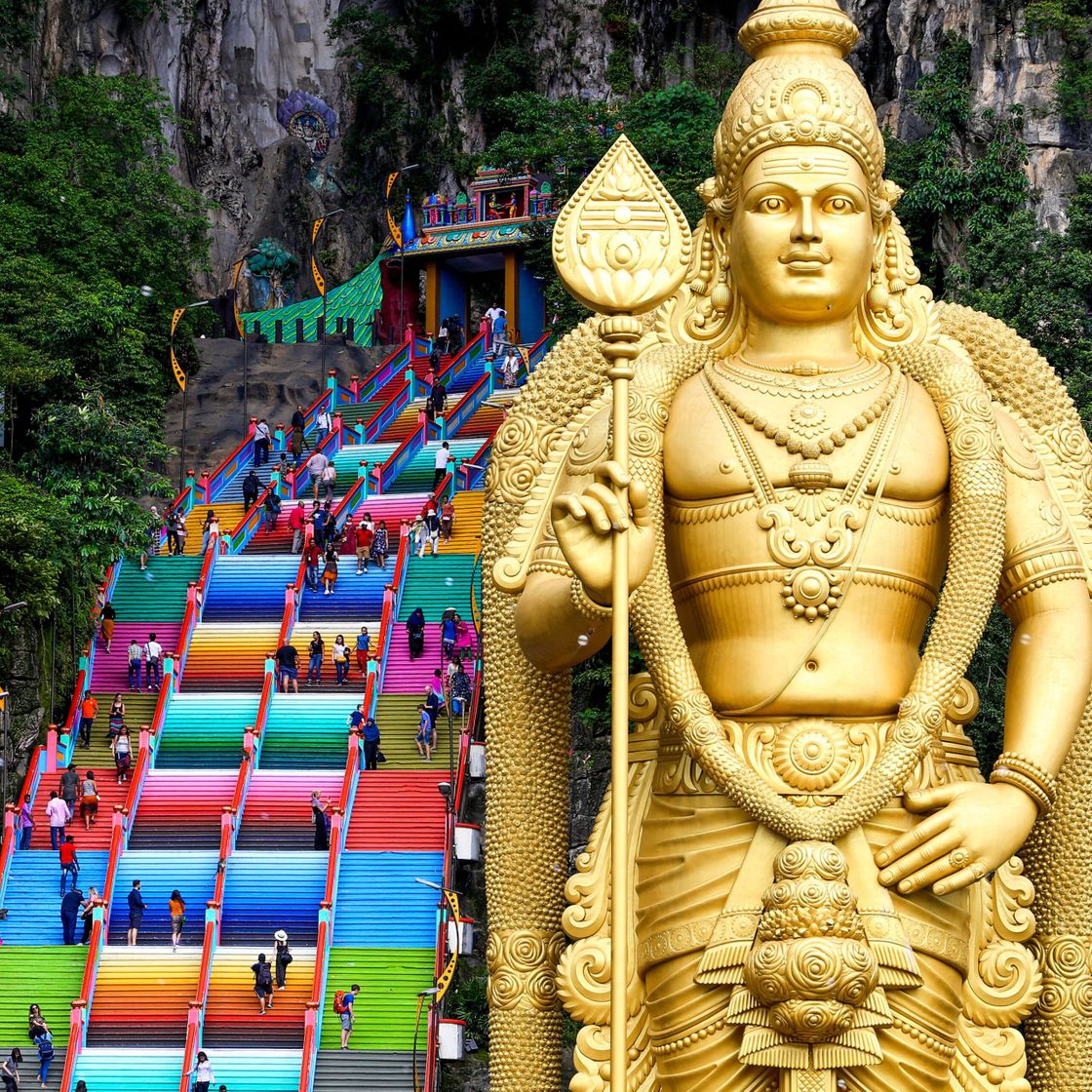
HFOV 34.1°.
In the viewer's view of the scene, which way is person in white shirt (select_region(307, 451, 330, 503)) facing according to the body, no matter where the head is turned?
away from the camera

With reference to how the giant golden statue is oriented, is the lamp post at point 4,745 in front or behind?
behind

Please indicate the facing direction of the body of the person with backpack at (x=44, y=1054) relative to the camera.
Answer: away from the camera

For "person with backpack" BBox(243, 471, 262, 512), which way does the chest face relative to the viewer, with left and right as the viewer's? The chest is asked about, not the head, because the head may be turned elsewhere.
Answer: facing away from the viewer

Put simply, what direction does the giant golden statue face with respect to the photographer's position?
facing the viewer

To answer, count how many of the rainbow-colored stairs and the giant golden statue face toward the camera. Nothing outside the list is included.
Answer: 2

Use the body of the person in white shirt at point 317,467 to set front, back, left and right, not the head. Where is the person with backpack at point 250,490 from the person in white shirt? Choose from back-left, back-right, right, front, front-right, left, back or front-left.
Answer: left

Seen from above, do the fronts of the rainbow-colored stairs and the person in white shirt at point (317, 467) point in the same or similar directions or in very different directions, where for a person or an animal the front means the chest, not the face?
very different directions

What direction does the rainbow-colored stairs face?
toward the camera

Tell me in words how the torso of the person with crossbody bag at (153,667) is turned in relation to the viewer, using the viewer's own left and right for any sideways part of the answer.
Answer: facing away from the viewer

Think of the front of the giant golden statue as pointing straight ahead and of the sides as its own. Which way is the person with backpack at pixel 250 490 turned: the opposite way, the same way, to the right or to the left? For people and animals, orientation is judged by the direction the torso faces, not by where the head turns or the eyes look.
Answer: the opposite way
